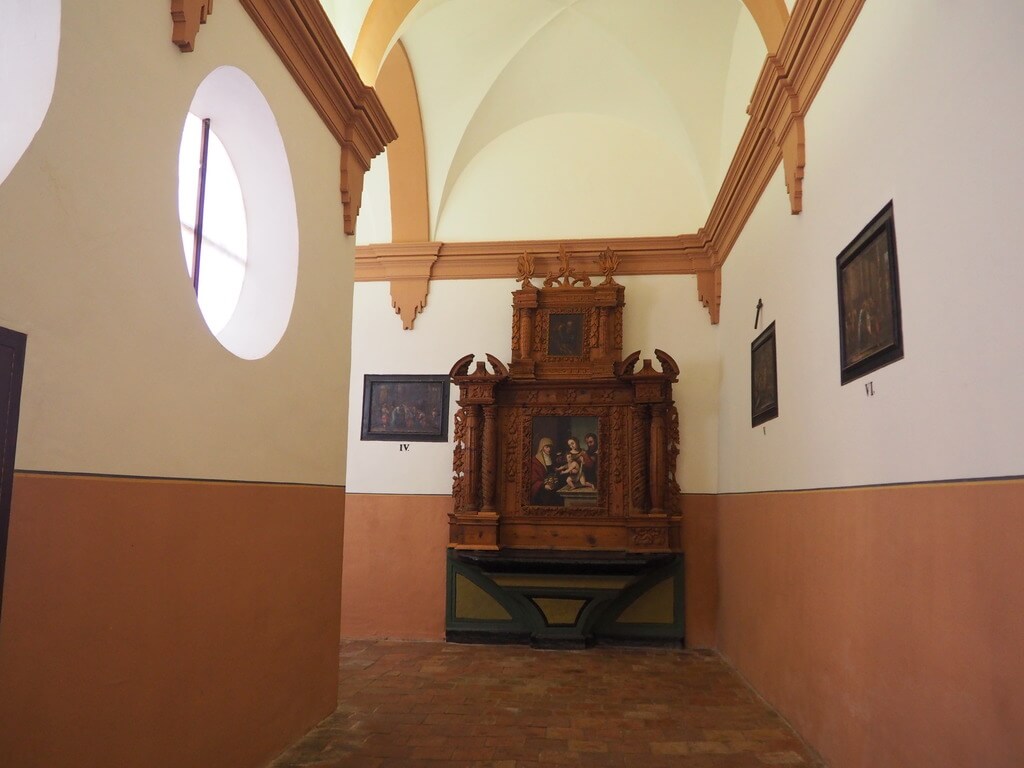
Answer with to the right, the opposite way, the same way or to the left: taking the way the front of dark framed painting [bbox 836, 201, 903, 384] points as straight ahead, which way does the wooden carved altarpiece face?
to the left

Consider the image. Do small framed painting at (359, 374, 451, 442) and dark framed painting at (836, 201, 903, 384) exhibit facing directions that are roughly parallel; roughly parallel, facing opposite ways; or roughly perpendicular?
roughly perpendicular
